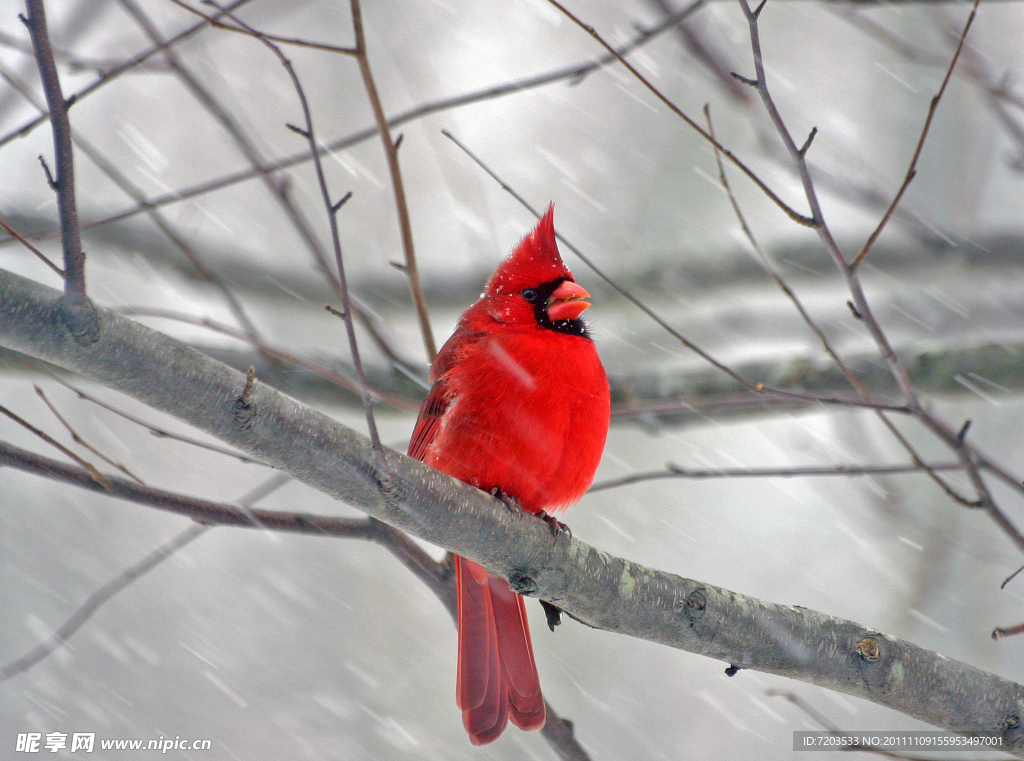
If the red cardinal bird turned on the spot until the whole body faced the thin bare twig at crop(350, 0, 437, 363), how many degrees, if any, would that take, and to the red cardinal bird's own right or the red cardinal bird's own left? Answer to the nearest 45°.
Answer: approximately 90° to the red cardinal bird's own right

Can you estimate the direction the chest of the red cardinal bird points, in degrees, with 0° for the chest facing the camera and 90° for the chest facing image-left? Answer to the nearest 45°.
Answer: approximately 315°
